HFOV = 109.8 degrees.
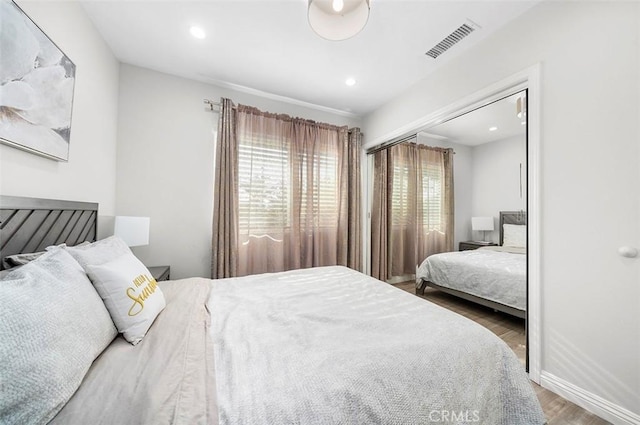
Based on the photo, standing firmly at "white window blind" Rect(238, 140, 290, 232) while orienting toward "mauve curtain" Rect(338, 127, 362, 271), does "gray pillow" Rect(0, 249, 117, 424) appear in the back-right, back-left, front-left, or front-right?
back-right

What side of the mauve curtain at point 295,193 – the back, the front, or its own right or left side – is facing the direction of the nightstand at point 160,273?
right

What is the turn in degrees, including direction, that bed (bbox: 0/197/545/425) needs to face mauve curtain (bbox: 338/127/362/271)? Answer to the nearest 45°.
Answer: approximately 45° to its left

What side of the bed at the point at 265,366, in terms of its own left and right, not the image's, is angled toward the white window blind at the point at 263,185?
left

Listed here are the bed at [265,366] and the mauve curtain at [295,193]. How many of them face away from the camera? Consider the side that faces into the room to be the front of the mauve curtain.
0

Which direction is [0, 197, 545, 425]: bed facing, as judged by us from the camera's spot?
facing to the right of the viewer

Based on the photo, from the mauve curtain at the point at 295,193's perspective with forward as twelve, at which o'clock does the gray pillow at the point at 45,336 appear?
The gray pillow is roughly at 2 o'clock from the mauve curtain.

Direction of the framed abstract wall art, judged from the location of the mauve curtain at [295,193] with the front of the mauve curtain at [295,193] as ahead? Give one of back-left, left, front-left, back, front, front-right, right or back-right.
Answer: right

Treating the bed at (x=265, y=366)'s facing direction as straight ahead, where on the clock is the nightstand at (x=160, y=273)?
The nightstand is roughly at 8 o'clock from the bed.

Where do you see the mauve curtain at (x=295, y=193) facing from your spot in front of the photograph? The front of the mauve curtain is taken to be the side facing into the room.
facing the viewer and to the right of the viewer
